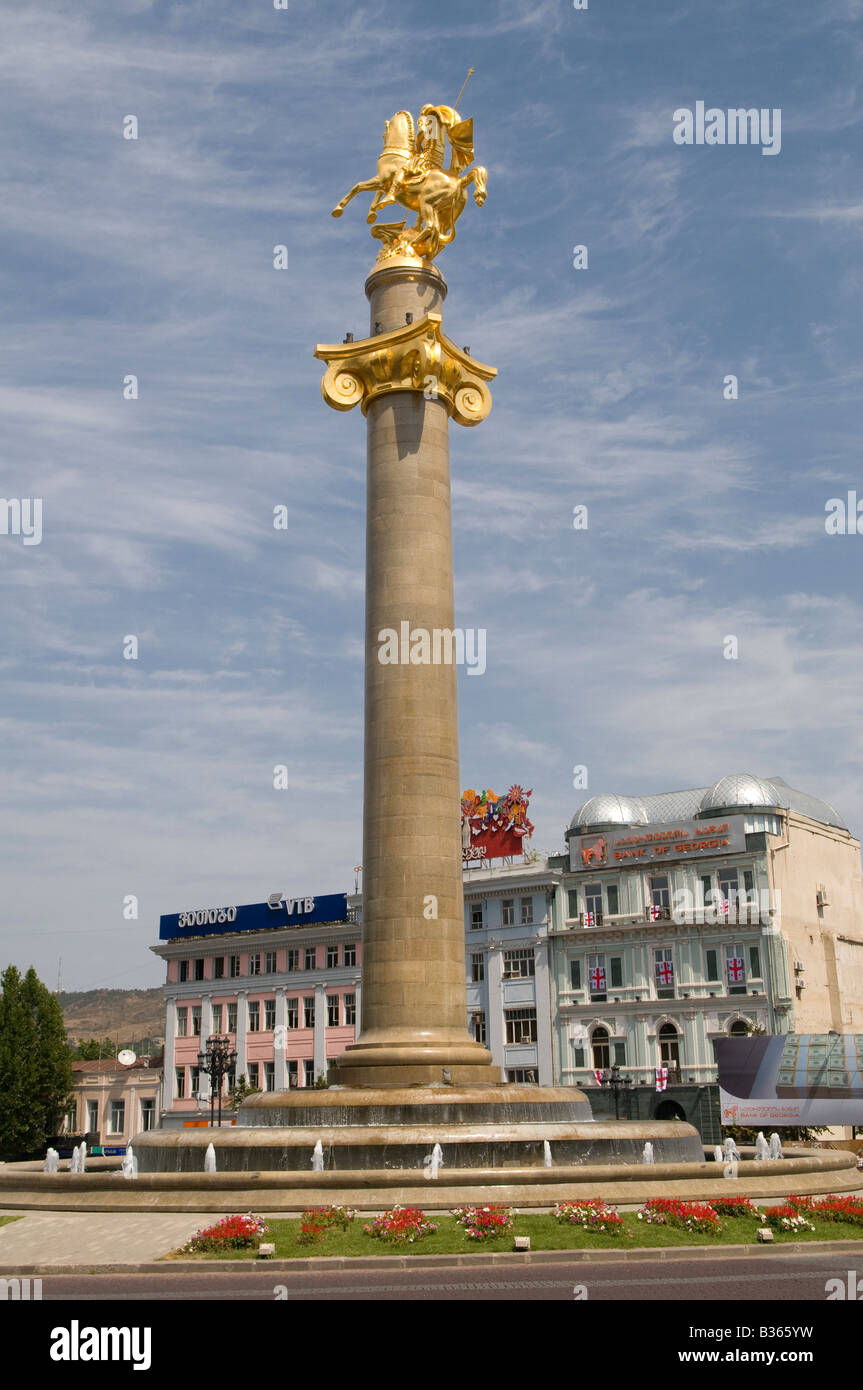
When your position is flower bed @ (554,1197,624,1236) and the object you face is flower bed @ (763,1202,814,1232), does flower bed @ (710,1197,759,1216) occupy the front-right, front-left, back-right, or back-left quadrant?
front-left

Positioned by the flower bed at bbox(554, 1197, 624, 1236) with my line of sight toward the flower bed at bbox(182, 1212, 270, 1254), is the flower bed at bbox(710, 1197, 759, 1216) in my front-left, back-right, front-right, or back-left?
back-right

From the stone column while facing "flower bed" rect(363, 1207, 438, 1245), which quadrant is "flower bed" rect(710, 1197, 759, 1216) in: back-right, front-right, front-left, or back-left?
front-left

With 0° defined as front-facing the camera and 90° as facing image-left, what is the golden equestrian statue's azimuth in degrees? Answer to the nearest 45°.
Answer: approximately 90°
